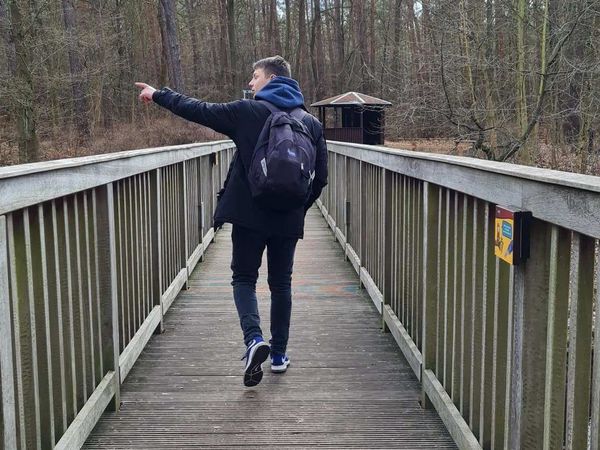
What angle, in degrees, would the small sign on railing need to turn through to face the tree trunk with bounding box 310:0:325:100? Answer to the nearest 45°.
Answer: approximately 135° to its right

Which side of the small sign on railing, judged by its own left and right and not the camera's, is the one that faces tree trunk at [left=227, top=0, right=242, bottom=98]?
right

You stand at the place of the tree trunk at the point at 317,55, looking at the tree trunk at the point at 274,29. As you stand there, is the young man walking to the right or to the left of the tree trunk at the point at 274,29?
left

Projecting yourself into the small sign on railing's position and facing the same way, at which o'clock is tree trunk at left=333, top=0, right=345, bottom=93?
The tree trunk is roughly at 4 o'clock from the small sign on railing.

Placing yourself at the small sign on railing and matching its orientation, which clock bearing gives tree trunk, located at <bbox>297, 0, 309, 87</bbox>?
The tree trunk is roughly at 4 o'clock from the small sign on railing.

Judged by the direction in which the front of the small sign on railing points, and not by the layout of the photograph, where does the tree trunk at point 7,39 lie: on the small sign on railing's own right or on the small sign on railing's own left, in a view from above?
on the small sign on railing's own right

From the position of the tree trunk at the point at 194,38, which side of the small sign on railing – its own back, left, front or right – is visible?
right

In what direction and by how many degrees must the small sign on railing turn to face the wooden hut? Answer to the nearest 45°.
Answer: approximately 135° to its right

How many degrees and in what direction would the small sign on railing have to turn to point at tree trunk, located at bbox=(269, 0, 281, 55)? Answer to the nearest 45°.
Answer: approximately 135° to its right

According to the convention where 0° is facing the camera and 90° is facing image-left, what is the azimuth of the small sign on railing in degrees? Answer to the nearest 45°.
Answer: approximately 45°

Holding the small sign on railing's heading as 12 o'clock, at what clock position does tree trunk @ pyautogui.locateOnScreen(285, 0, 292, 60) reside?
The tree trunk is roughly at 4 o'clock from the small sign on railing.

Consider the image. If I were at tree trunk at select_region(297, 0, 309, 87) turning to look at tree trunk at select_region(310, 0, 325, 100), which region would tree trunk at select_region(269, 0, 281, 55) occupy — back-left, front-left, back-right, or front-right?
back-left
